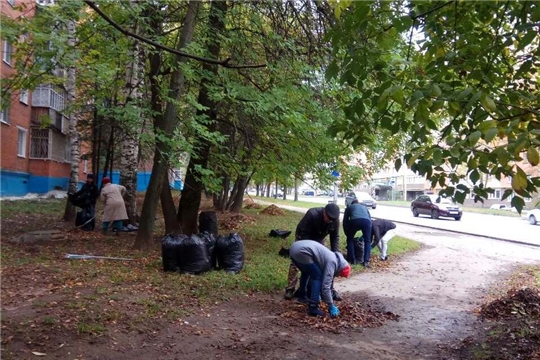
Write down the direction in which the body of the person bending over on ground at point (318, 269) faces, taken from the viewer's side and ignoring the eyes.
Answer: to the viewer's right

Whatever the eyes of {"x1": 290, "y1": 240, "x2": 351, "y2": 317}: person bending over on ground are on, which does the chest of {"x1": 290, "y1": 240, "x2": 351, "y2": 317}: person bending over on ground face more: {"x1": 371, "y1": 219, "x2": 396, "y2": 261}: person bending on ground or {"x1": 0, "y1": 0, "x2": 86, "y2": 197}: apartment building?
the person bending on ground

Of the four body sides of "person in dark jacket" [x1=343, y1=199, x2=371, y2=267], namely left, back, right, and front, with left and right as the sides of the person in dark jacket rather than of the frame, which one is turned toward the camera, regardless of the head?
back

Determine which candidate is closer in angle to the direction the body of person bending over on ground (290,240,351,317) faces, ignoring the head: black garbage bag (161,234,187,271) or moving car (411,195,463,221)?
the moving car

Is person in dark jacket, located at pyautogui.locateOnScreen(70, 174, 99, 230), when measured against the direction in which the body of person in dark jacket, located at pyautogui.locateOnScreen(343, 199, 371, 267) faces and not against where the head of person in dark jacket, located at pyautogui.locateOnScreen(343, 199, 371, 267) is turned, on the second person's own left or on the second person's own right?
on the second person's own left

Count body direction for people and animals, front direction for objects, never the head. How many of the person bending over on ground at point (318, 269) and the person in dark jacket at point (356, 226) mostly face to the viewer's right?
1

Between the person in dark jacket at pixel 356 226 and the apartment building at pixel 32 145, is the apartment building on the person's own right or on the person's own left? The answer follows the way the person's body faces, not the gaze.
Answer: on the person's own left

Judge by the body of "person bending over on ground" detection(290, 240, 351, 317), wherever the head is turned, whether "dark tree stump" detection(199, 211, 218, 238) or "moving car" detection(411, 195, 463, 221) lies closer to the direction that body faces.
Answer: the moving car

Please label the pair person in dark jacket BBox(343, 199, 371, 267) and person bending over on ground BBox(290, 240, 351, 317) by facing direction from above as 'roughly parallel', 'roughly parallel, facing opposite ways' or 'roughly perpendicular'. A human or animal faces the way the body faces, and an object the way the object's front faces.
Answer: roughly perpendicular

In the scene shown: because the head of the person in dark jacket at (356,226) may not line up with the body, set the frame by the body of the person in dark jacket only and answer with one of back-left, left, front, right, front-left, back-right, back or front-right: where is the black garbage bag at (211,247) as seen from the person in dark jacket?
back-left

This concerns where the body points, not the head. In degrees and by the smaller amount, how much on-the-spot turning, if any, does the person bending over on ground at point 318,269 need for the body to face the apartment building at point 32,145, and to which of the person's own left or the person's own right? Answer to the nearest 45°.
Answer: approximately 135° to the person's own left

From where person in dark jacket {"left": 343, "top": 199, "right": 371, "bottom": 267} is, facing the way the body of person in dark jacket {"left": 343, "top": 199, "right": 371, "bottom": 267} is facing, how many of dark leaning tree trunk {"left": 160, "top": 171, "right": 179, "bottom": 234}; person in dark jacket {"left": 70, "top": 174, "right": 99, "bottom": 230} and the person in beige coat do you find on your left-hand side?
3

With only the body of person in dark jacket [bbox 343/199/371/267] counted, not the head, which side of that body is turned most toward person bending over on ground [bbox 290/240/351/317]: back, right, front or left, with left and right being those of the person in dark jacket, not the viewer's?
back

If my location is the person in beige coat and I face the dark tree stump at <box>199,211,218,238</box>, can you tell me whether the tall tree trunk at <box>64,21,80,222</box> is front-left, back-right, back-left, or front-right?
back-left
